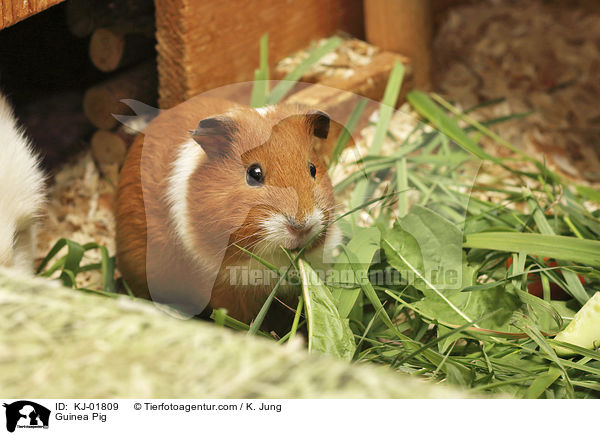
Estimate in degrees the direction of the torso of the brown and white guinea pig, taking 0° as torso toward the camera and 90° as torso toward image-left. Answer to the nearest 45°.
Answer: approximately 315°

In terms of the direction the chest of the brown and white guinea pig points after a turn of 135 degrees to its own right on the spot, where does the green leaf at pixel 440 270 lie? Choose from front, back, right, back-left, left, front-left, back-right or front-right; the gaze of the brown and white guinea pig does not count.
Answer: back

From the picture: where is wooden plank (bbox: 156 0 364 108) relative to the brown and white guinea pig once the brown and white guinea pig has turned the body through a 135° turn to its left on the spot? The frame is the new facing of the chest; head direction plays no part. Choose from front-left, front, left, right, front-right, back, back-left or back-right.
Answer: front

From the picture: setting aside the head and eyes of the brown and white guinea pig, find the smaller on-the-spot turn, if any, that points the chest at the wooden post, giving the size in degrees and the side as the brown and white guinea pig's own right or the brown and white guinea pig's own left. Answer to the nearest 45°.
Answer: approximately 90° to the brown and white guinea pig's own left

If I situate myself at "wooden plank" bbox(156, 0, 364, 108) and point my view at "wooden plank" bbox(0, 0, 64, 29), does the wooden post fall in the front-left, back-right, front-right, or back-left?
back-left
